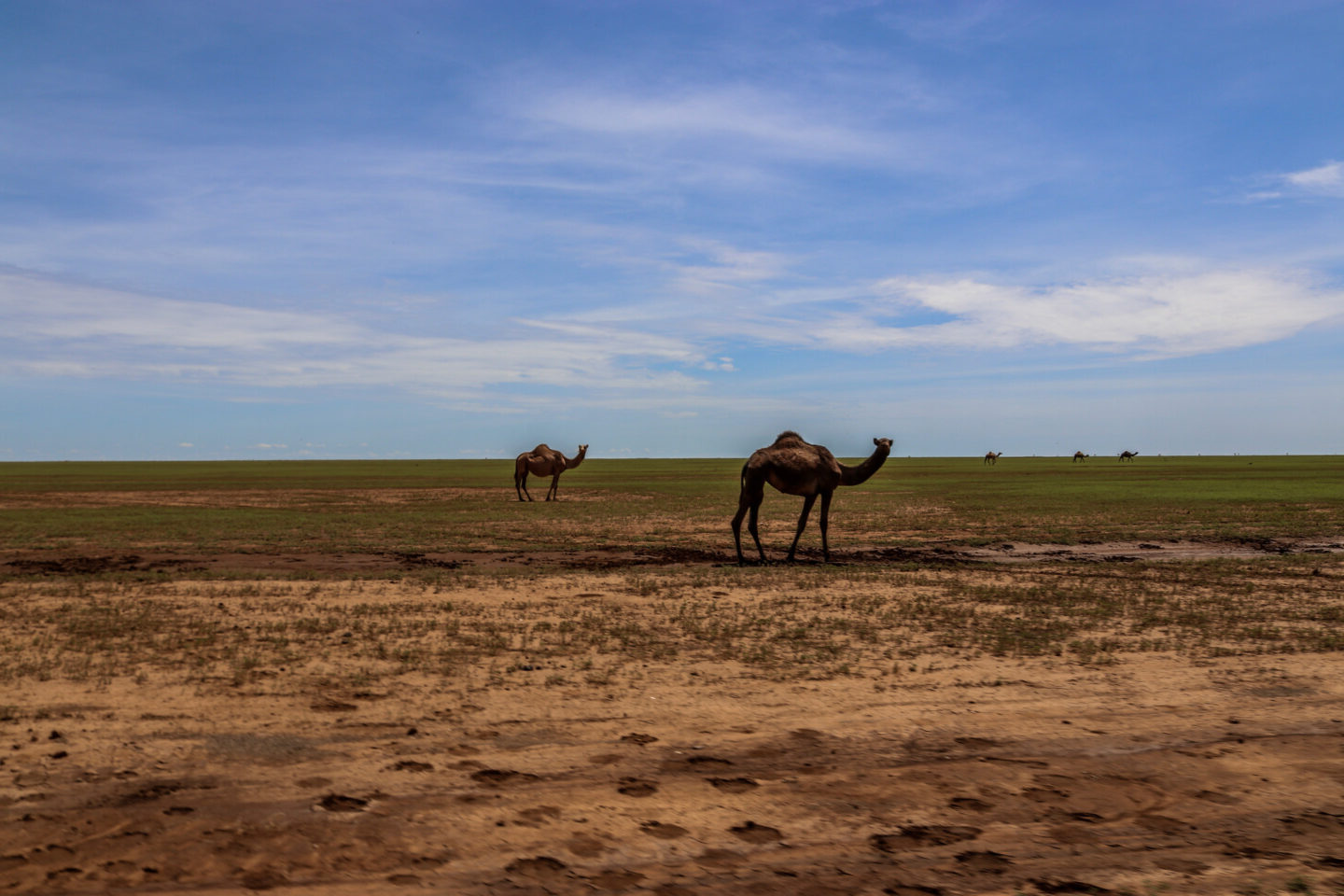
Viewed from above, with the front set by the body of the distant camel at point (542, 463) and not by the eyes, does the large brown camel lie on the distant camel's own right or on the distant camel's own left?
on the distant camel's own right

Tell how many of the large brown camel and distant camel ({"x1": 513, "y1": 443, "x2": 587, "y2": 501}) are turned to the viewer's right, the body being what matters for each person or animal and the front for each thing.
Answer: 2

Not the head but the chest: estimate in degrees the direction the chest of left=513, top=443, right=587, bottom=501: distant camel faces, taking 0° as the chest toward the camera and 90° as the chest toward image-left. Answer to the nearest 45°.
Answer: approximately 270°

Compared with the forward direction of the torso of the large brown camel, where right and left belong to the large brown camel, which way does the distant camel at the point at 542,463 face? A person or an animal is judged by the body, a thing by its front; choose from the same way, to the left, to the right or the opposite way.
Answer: the same way

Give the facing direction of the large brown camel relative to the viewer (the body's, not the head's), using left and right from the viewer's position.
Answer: facing to the right of the viewer
